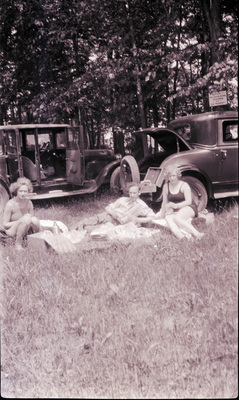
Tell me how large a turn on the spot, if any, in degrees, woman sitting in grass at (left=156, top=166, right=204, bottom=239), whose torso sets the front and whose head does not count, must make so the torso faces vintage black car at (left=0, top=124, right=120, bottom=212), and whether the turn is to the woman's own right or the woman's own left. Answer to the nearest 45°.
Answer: approximately 135° to the woman's own right

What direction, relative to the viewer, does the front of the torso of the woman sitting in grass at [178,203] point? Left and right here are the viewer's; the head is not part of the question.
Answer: facing the viewer

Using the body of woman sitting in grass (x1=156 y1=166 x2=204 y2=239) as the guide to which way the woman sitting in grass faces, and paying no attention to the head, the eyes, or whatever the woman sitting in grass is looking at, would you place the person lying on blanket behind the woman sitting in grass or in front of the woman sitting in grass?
in front

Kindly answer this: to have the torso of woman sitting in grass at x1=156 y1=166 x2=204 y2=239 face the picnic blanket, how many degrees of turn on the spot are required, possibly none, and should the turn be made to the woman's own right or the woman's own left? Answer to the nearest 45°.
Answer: approximately 45° to the woman's own right

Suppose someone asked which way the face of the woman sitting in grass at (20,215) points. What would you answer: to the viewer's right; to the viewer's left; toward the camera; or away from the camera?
toward the camera
